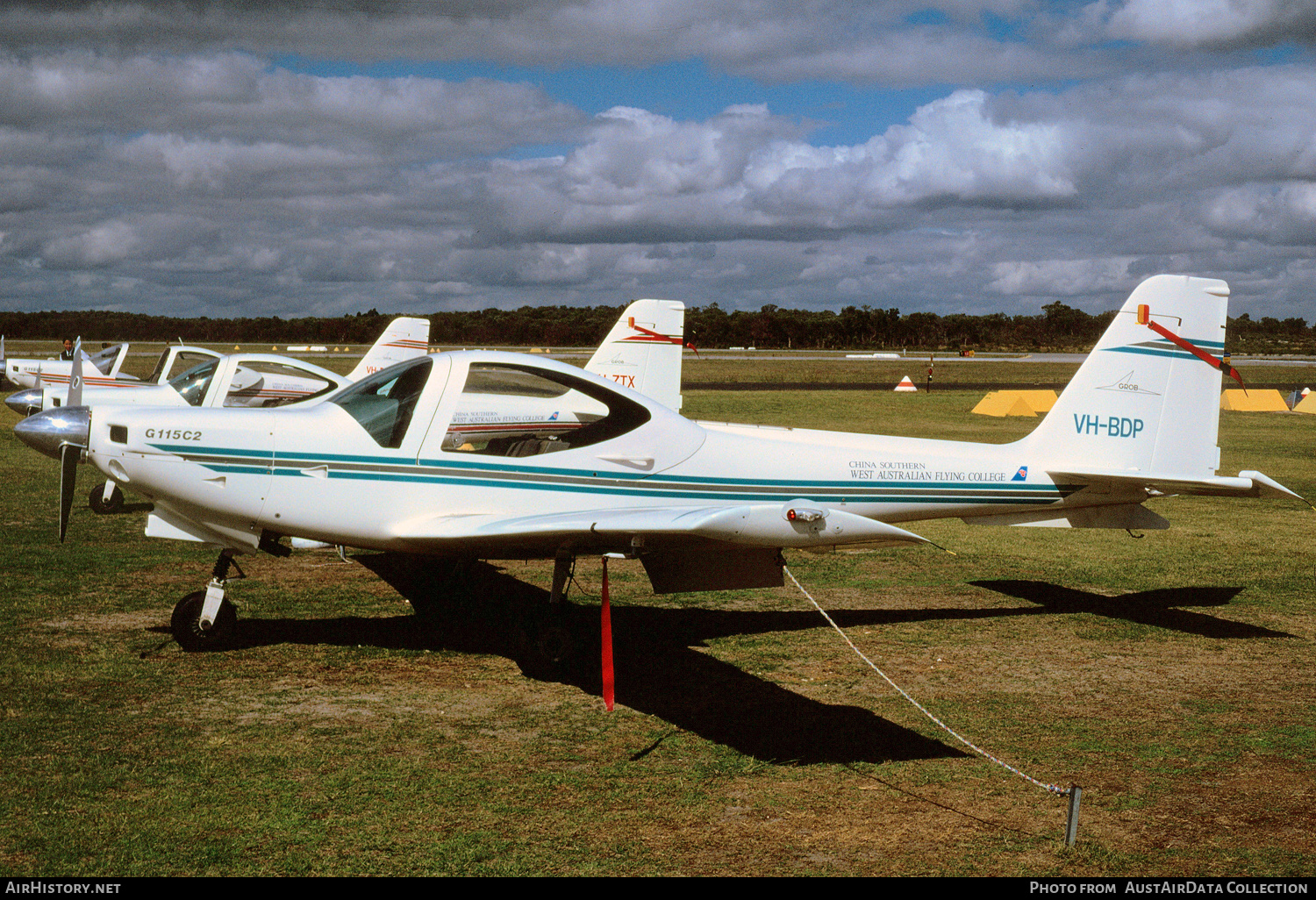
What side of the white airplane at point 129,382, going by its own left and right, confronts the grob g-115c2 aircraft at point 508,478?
left

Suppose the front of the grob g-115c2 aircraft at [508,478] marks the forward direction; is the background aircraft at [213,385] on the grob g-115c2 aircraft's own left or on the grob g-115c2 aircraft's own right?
on the grob g-115c2 aircraft's own right

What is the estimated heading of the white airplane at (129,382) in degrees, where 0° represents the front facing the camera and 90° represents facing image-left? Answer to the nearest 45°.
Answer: approximately 90°

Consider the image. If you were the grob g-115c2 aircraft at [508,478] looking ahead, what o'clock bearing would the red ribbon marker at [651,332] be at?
The red ribbon marker is roughly at 3 o'clock from the grob g-115c2 aircraft.

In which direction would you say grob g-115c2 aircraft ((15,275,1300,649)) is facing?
to the viewer's left

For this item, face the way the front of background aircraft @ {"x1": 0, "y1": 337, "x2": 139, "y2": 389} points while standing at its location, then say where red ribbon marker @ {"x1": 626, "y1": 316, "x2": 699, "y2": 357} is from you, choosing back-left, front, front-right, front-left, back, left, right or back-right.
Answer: back-left

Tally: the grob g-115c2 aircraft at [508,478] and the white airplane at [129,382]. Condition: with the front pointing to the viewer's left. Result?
2

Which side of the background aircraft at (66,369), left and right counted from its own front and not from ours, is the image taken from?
left
